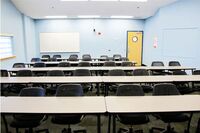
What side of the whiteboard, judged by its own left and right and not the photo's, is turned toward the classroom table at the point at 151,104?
front

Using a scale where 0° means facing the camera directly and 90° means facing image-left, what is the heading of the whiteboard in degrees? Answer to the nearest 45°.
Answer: approximately 0°

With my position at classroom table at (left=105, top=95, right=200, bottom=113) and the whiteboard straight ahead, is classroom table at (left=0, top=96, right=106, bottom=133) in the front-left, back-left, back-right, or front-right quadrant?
front-left

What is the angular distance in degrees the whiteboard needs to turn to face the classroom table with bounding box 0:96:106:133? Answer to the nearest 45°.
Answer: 0° — it already faces it
